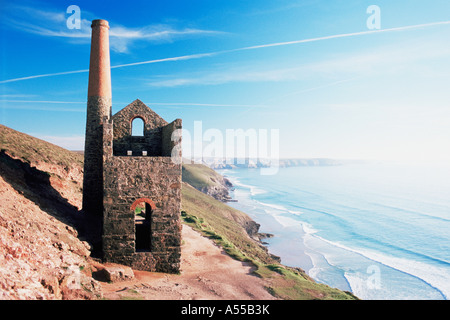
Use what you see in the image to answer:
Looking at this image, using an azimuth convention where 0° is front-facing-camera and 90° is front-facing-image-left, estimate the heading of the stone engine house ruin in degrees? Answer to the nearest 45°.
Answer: approximately 0°
